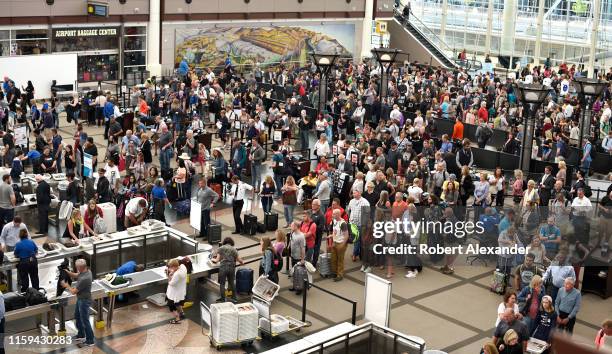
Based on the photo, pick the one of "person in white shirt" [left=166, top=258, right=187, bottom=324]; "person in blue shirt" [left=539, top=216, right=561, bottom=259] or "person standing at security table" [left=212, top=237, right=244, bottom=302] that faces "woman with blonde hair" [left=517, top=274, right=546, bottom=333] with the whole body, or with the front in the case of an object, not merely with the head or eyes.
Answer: the person in blue shirt

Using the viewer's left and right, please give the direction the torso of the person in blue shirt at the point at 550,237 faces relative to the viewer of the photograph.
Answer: facing the viewer

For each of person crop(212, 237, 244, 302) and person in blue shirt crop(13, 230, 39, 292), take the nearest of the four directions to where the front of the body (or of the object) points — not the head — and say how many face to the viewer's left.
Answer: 0

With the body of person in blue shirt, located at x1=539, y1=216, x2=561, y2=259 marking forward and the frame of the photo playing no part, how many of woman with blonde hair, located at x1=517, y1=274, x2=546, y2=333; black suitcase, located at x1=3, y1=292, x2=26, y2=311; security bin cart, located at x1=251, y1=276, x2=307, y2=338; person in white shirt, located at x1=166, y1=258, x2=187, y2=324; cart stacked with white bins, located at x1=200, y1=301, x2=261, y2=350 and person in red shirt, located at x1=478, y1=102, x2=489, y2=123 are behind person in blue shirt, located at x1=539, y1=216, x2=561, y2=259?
1

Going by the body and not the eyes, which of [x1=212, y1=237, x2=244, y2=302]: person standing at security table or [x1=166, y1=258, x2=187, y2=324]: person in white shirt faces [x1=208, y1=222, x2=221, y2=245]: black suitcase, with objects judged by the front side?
the person standing at security table

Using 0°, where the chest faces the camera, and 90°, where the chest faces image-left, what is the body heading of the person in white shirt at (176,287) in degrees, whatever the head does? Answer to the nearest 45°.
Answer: approximately 90°

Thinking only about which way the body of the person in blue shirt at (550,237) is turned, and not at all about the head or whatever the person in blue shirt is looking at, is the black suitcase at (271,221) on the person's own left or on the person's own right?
on the person's own right
